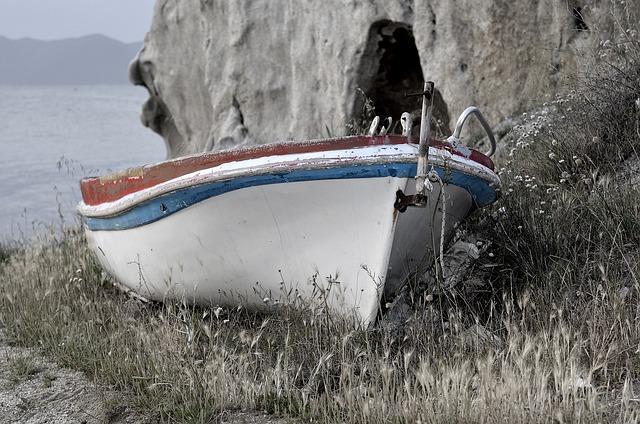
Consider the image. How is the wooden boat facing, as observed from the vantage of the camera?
facing the viewer and to the right of the viewer
